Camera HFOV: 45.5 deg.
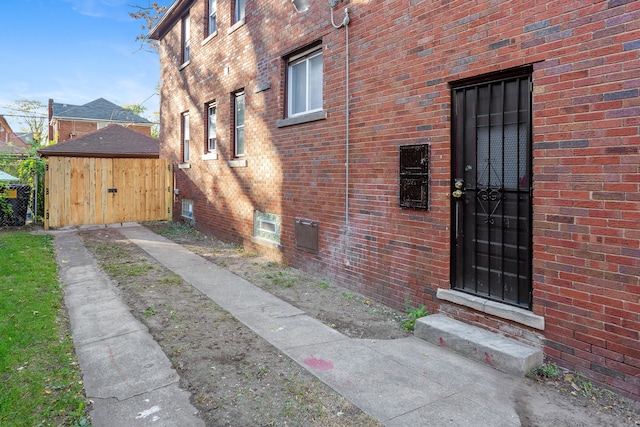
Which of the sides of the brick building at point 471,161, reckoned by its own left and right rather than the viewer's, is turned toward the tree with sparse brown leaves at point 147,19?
right

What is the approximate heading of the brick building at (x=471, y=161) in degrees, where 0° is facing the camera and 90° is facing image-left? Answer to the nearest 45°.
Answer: approximately 45°

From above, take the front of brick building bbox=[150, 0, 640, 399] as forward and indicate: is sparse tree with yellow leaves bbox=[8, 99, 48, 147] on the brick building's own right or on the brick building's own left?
on the brick building's own right

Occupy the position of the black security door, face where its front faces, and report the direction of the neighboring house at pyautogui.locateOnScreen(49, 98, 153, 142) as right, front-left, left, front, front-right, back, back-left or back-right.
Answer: right

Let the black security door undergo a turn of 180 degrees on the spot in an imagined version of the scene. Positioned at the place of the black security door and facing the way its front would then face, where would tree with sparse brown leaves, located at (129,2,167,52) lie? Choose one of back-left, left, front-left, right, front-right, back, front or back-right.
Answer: left

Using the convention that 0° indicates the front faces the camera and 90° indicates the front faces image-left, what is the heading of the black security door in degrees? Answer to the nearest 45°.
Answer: approximately 45°

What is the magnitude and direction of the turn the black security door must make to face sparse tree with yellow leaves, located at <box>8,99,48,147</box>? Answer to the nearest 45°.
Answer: approximately 90° to its right

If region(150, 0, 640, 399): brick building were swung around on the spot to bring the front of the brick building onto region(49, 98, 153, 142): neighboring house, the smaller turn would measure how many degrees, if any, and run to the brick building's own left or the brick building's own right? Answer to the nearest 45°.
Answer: approximately 90° to the brick building's own right

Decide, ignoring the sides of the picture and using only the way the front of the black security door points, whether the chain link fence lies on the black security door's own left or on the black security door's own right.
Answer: on the black security door's own right
